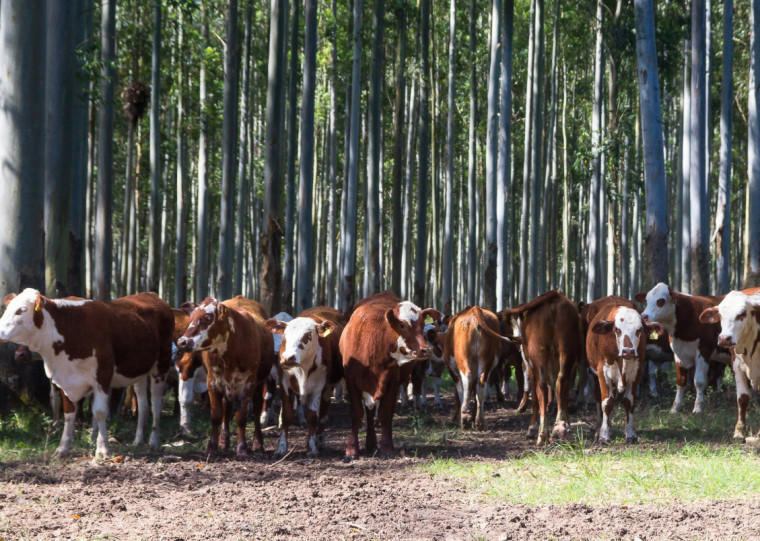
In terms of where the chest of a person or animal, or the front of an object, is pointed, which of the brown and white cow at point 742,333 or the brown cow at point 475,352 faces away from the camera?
the brown cow

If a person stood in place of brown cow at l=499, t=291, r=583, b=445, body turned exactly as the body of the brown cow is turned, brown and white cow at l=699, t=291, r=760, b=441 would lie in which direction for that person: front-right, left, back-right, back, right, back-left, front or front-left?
right

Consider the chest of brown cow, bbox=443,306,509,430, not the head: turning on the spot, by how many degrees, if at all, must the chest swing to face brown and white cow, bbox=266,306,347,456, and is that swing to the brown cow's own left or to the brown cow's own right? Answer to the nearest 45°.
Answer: approximately 135° to the brown cow's own left

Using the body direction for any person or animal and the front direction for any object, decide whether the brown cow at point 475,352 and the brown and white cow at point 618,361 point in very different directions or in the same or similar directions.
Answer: very different directions

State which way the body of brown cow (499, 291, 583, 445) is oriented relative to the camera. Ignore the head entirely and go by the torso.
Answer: away from the camera

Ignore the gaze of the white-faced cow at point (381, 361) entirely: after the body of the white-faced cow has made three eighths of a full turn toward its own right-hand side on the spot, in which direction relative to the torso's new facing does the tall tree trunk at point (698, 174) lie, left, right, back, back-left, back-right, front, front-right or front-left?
right

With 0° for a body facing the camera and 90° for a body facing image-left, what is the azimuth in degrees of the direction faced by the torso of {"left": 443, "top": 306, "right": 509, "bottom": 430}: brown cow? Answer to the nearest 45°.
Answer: approximately 180°

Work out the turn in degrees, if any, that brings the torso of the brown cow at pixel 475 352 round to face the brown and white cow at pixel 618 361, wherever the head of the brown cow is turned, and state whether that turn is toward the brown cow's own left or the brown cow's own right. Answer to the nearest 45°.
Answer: approximately 135° to the brown cow's own right

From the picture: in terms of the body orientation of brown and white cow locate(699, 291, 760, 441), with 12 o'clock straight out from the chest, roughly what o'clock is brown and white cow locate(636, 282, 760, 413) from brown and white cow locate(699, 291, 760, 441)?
brown and white cow locate(636, 282, 760, 413) is roughly at 4 o'clock from brown and white cow locate(699, 291, 760, 441).

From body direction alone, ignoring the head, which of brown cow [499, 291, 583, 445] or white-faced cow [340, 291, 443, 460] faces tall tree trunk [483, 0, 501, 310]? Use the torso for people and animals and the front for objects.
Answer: the brown cow

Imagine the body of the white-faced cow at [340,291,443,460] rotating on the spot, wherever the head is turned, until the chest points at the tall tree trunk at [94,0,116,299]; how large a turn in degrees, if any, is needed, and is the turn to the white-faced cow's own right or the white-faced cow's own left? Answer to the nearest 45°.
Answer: approximately 135° to the white-faced cow's own right

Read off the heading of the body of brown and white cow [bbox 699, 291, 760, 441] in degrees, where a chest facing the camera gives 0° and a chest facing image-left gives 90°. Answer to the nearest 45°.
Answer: approximately 45°
